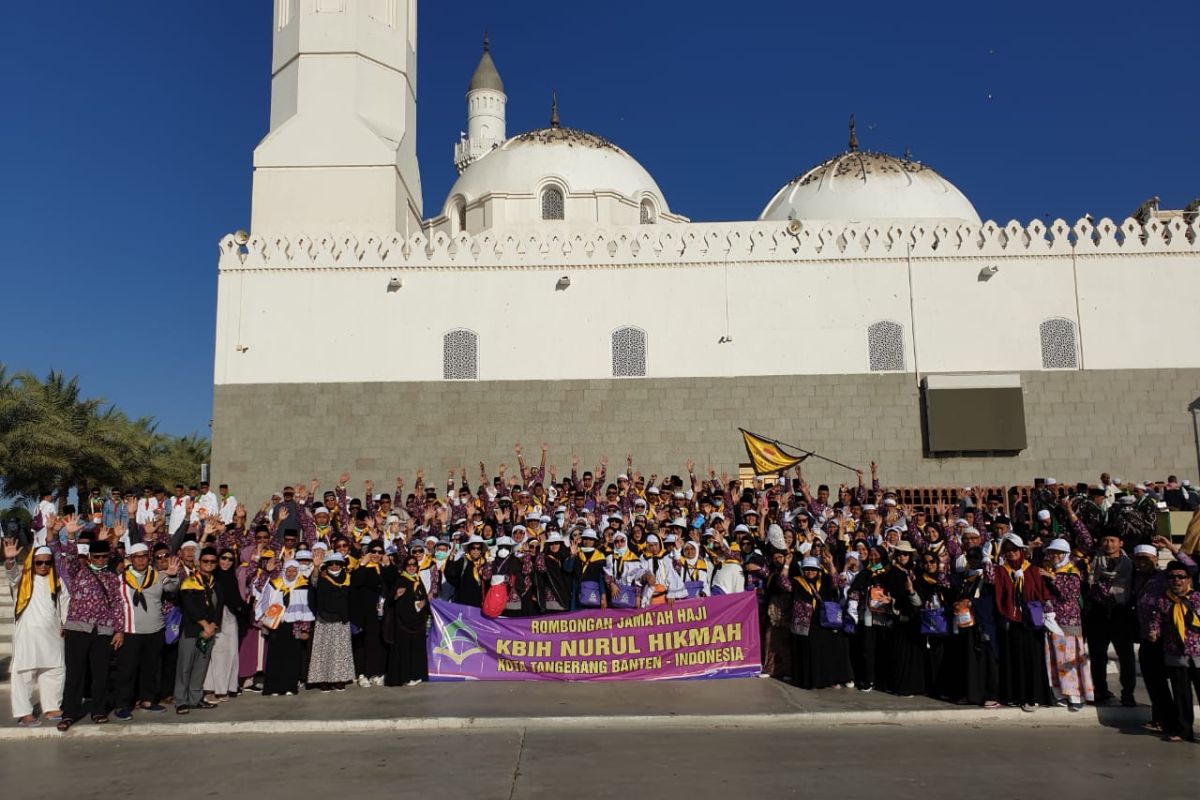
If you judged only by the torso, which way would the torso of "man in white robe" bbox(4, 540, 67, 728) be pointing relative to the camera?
toward the camera

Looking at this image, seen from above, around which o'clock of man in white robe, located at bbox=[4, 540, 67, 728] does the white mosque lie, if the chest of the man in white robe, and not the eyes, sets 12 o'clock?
The white mosque is roughly at 8 o'clock from the man in white robe.

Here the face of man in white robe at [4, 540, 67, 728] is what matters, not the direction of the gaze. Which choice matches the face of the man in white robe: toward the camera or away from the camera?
toward the camera
